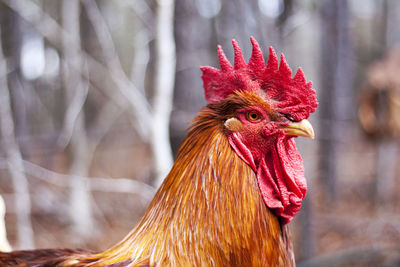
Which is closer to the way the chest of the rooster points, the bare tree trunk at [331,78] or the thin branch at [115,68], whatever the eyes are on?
the bare tree trunk

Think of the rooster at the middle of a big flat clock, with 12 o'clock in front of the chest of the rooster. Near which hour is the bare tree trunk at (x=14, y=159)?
The bare tree trunk is roughly at 8 o'clock from the rooster.

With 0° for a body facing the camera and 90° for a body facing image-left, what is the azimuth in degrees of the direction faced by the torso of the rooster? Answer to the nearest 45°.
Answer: approximately 270°

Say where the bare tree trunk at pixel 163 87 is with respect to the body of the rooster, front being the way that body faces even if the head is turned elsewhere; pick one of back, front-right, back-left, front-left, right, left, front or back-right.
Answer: left

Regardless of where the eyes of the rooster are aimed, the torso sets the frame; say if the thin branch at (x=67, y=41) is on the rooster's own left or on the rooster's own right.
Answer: on the rooster's own left
